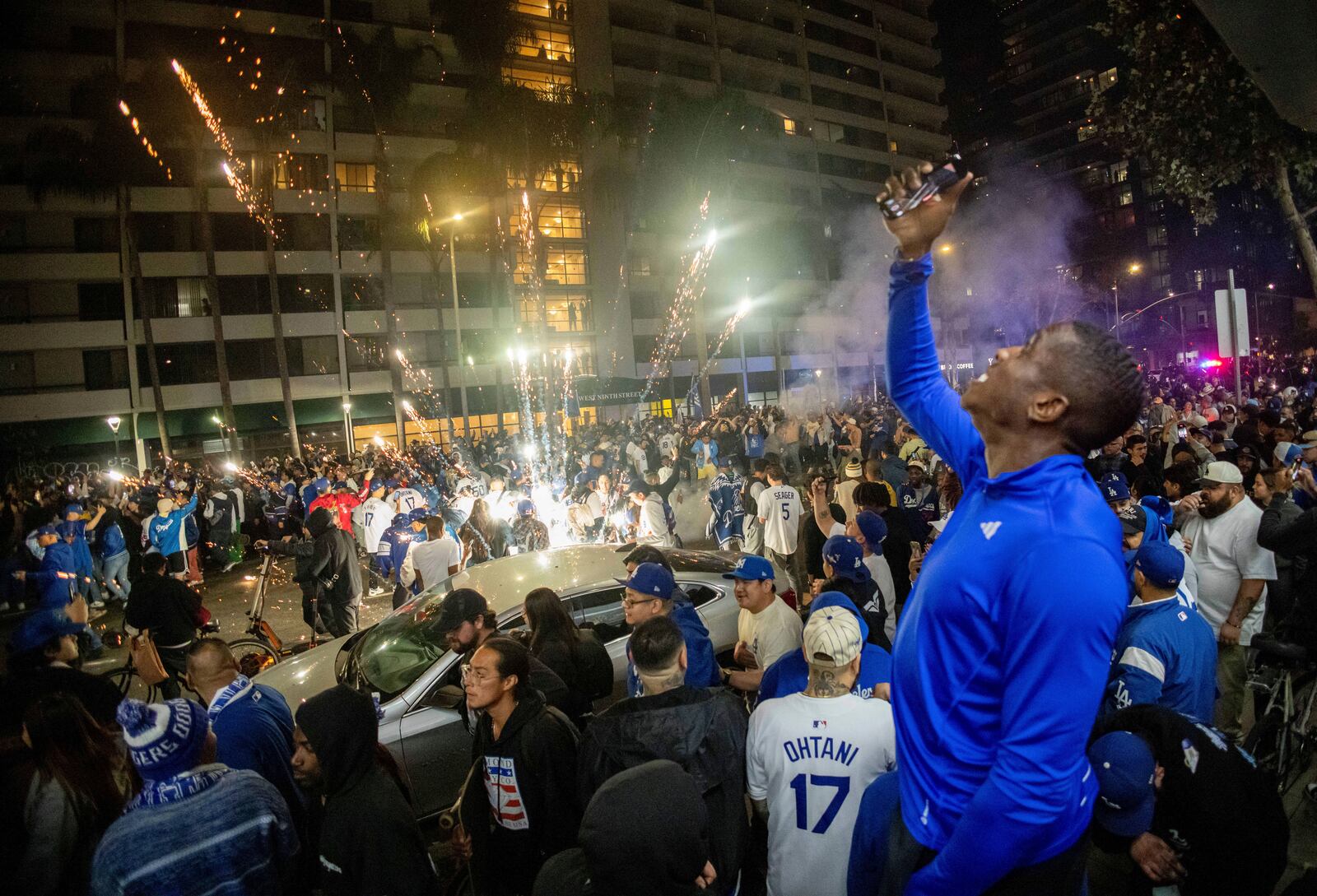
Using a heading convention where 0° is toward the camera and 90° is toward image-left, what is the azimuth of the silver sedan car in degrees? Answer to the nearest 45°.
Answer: approximately 45°

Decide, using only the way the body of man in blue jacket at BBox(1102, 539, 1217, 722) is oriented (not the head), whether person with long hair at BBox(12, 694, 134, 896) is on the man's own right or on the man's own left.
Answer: on the man's own left

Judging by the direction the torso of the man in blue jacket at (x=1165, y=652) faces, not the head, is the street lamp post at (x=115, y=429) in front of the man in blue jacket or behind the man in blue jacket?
in front

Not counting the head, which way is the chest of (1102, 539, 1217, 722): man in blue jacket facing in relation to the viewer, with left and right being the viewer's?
facing away from the viewer and to the left of the viewer

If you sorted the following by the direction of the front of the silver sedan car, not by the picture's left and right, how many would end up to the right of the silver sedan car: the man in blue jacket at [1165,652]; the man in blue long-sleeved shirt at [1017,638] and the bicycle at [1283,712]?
0

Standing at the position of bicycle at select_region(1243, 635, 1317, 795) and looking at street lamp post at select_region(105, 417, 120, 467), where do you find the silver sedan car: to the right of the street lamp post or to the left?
left

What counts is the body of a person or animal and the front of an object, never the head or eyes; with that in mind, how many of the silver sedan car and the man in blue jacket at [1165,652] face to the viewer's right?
0

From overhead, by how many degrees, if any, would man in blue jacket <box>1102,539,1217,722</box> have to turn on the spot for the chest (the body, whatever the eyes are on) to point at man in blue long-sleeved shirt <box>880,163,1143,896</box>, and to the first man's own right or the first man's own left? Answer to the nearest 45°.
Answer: approximately 135° to the first man's own left

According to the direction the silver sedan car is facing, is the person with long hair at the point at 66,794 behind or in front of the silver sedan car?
in front

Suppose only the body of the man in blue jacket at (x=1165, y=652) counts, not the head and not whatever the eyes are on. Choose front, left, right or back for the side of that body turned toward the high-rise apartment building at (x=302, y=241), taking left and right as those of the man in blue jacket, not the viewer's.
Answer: front

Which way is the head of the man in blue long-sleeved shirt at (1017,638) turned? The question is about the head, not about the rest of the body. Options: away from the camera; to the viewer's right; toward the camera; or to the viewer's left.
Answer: to the viewer's left

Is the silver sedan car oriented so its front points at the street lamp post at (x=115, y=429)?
no
